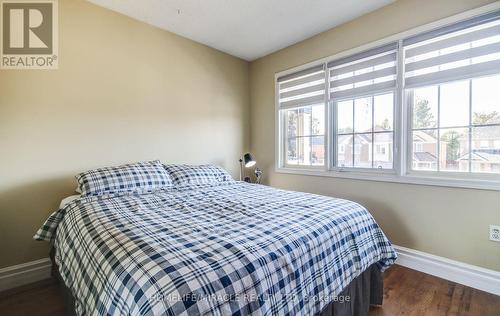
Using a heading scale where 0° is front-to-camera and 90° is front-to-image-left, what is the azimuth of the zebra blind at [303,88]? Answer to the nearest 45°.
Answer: approximately 45°
